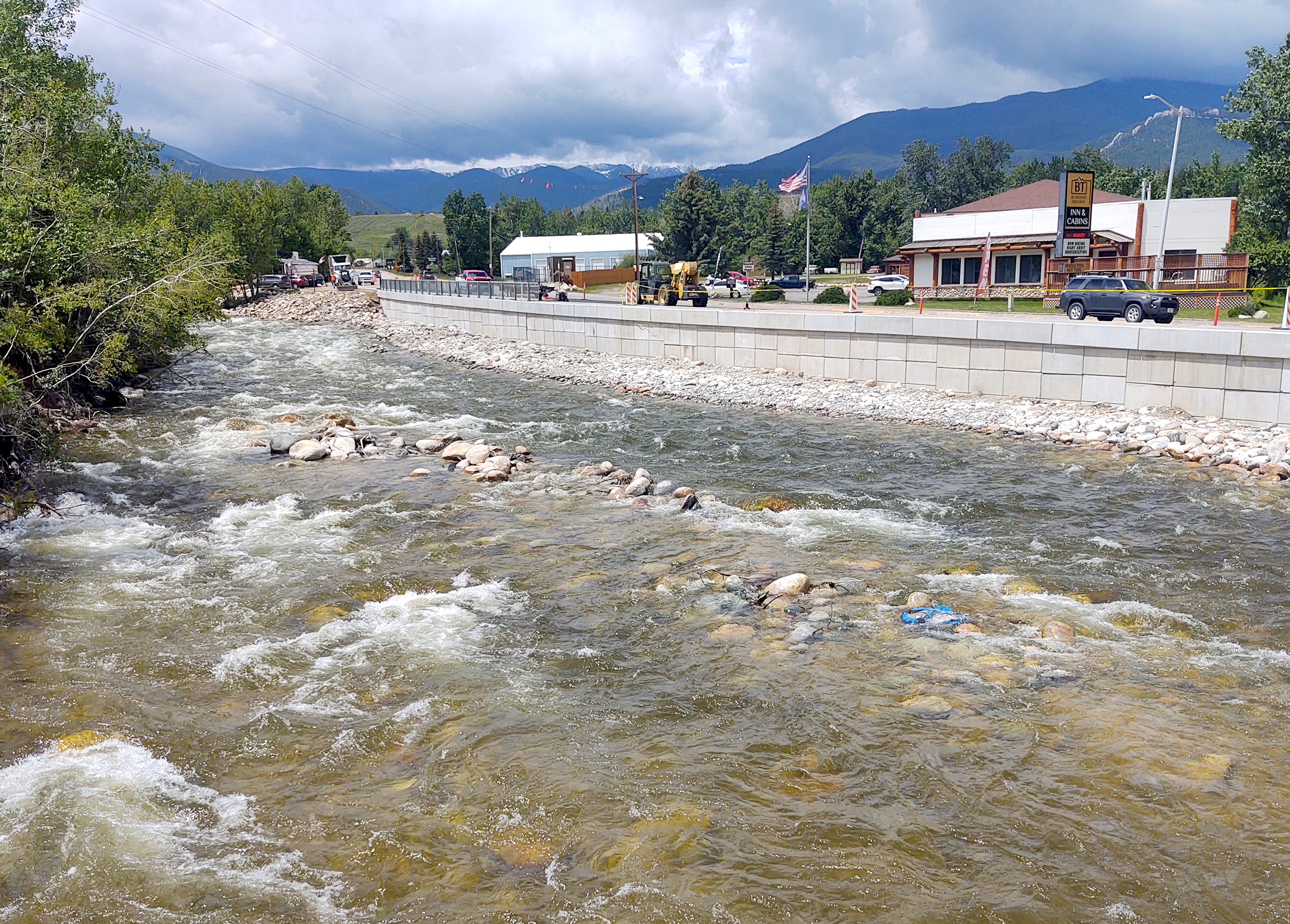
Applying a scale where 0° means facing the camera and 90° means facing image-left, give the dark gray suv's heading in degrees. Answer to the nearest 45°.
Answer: approximately 315°

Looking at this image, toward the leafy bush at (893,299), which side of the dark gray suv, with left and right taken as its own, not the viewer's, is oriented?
back

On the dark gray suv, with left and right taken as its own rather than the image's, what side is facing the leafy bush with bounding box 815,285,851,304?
back

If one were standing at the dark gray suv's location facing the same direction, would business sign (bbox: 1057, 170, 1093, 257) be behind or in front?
behind

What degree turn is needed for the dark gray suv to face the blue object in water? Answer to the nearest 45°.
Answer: approximately 45° to its right

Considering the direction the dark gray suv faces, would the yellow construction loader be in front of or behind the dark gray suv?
behind

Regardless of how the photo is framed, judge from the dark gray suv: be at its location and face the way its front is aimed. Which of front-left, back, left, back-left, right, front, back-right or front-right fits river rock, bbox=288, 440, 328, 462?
right

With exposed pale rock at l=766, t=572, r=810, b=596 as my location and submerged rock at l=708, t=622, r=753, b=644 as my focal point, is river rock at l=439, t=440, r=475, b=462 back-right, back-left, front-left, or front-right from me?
back-right

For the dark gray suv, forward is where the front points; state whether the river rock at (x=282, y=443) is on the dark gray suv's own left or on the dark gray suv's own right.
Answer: on the dark gray suv's own right

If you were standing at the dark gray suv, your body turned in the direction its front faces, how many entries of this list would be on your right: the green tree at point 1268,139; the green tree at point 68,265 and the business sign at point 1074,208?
1
